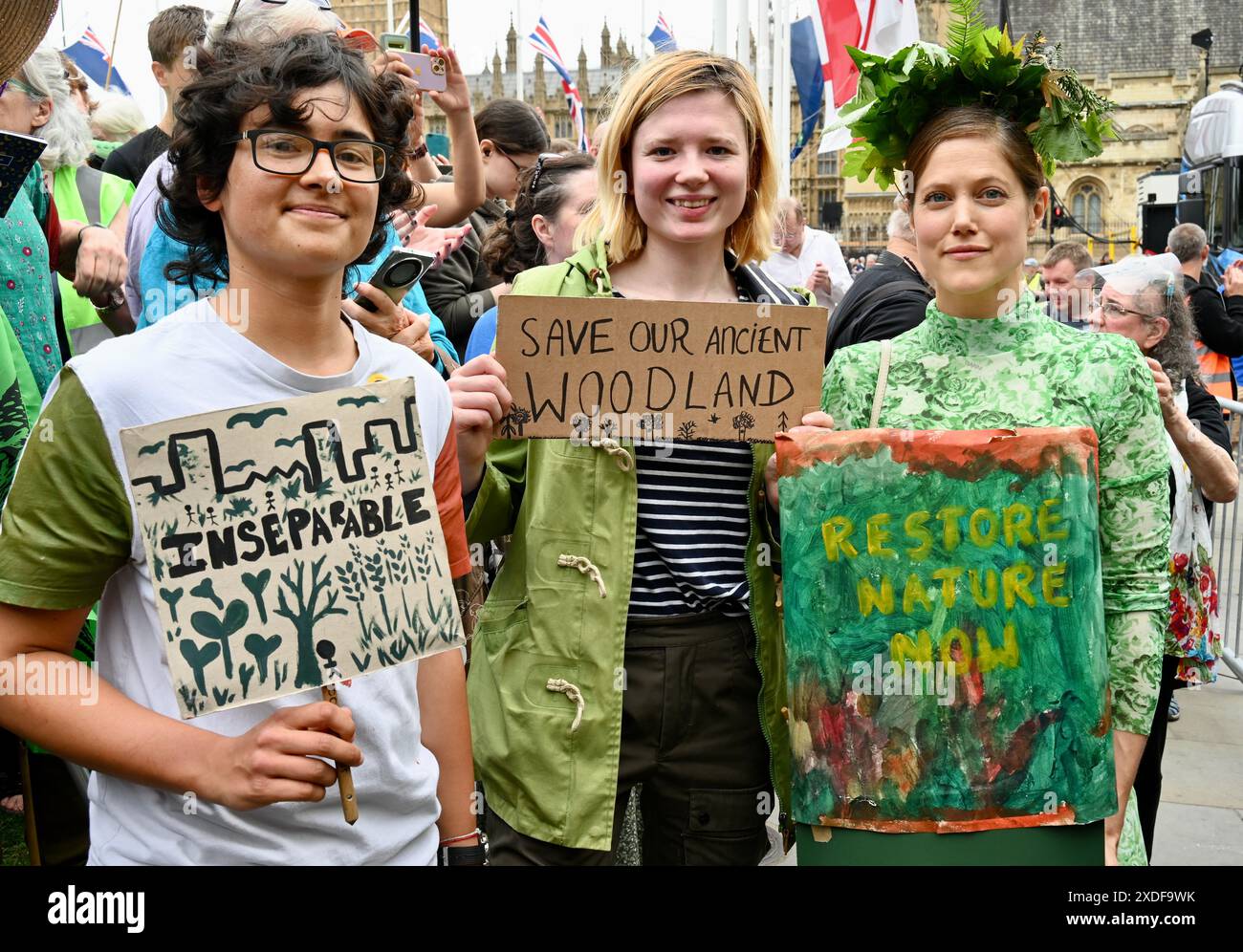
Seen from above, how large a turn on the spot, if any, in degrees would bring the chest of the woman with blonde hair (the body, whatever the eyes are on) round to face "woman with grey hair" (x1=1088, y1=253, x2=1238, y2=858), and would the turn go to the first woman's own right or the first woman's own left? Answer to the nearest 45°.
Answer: approximately 135° to the first woman's own left

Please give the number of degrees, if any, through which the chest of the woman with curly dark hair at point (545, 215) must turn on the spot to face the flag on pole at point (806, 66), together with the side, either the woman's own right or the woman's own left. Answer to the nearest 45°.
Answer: approximately 90° to the woman's own left

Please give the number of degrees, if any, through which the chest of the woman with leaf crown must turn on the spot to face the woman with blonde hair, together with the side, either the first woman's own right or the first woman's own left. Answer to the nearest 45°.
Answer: approximately 90° to the first woman's own right

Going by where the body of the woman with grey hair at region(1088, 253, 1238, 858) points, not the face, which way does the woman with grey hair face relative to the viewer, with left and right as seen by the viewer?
facing to the left of the viewer

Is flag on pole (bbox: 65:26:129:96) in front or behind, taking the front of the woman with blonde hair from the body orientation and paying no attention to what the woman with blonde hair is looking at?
behind

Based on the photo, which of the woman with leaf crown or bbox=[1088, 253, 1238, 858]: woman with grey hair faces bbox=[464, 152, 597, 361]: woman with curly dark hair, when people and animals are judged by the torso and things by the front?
the woman with grey hair

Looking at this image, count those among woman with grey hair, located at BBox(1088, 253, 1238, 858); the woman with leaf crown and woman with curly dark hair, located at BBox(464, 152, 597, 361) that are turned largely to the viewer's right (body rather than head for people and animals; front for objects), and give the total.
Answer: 1
